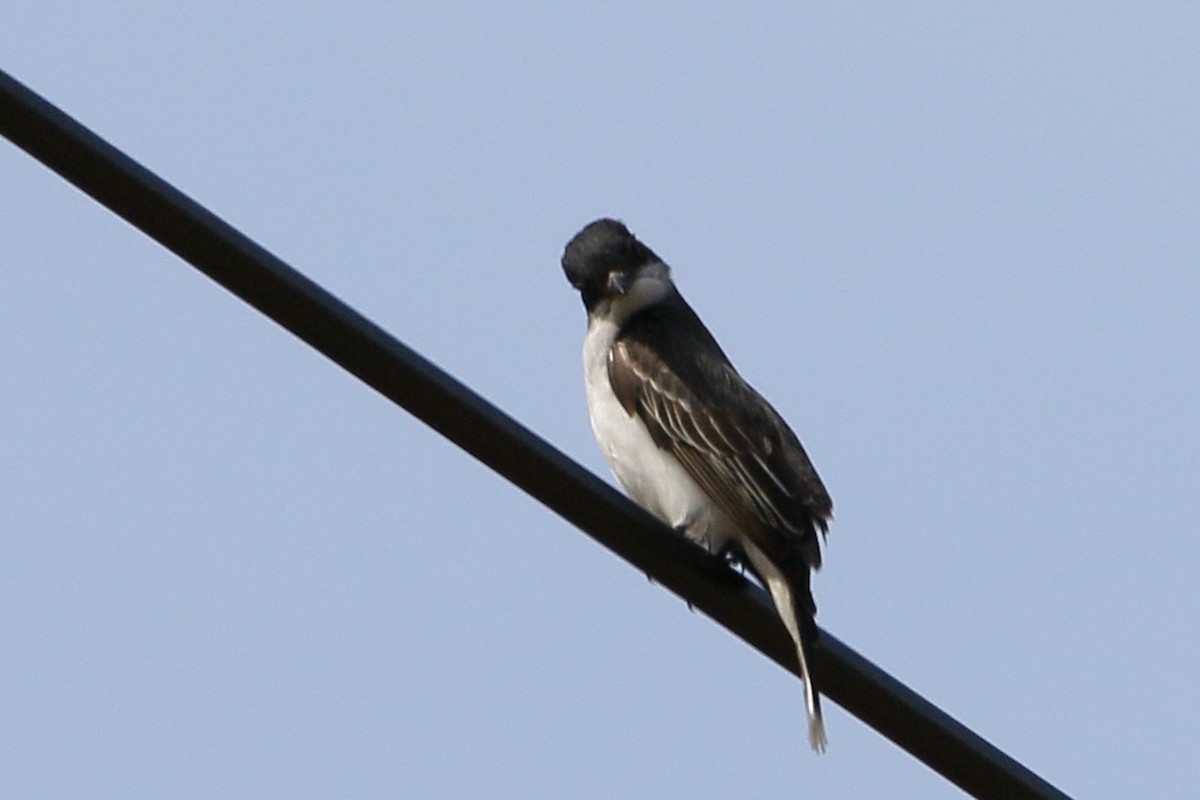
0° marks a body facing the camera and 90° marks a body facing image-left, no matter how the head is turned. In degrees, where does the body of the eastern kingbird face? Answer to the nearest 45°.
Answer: approximately 90°
